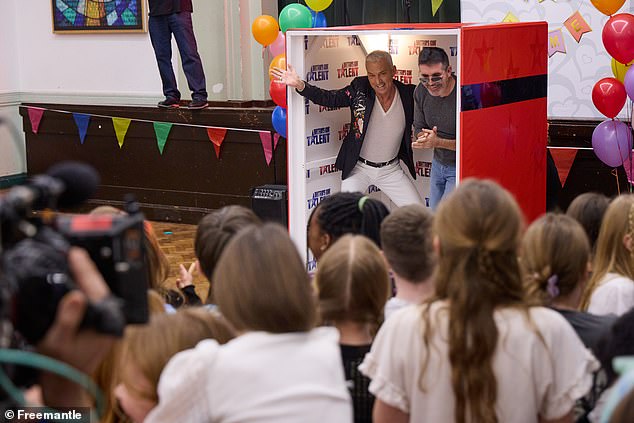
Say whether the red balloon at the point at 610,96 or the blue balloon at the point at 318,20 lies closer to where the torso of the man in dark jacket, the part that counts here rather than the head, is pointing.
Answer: the red balloon

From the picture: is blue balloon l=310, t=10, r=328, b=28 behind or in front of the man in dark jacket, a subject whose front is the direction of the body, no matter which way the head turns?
behind

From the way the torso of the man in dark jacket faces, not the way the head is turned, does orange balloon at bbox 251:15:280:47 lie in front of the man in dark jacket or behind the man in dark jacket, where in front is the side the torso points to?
behind

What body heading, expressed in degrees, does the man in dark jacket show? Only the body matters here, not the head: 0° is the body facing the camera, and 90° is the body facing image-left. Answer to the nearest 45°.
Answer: approximately 0°

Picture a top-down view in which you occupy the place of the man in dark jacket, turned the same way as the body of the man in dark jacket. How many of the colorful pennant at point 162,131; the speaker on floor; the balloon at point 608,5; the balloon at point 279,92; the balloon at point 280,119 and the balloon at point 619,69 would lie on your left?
2

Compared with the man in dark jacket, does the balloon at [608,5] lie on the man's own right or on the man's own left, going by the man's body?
on the man's own left

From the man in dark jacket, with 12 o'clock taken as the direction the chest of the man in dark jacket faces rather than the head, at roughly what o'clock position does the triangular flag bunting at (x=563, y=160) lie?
The triangular flag bunting is roughly at 8 o'clock from the man in dark jacket.

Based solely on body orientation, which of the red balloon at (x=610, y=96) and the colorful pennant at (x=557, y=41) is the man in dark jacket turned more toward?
the red balloon

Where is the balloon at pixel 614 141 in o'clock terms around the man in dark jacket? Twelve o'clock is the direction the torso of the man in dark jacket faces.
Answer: The balloon is roughly at 9 o'clock from the man in dark jacket.

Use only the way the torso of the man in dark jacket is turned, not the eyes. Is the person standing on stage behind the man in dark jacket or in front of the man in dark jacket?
behind

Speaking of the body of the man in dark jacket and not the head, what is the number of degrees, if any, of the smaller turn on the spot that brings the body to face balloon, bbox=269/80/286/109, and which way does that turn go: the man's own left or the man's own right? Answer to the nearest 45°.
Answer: approximately 90° to the man's own right

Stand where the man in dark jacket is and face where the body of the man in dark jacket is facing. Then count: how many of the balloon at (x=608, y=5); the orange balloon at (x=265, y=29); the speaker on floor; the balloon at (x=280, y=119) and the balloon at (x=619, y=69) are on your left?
2

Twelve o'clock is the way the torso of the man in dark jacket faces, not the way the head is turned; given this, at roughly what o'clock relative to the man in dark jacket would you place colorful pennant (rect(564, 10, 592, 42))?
The colorful pennant is roughly at 8 o'clock from the man in dark jacket.

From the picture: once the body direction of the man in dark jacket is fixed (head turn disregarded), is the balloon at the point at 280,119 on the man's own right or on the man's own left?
on the man's own right

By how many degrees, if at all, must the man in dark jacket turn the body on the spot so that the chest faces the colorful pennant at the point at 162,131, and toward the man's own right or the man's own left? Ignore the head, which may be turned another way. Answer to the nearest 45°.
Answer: approximately 135° to the man's own right
